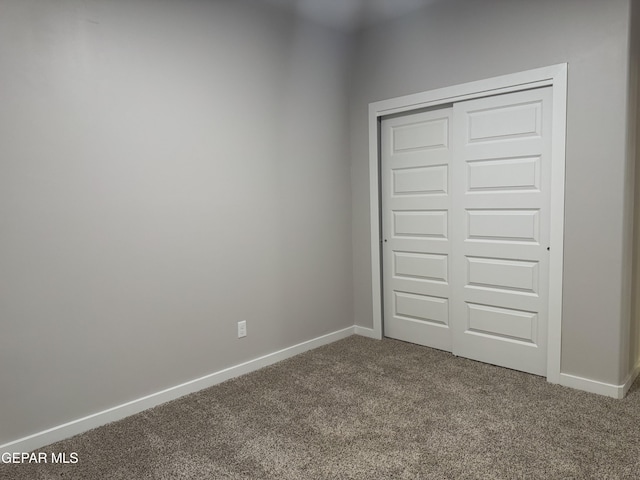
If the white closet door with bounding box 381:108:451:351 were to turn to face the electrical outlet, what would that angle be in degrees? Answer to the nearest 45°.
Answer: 0° — it already faces it

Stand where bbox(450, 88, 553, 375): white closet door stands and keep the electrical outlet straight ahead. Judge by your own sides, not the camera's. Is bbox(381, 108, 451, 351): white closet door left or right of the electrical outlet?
right

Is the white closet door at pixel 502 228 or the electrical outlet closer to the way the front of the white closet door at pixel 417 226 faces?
the electrical outlet

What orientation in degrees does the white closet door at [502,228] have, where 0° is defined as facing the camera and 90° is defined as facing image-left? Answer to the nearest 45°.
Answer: approximately 45°

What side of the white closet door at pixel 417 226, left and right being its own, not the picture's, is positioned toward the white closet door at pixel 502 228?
left

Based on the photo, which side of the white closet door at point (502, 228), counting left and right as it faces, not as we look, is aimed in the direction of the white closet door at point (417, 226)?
right

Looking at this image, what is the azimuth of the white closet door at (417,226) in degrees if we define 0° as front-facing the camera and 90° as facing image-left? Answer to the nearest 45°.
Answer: approximately 45°

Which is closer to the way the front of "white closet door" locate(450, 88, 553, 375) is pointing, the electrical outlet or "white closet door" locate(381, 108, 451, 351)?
the electrical outlet
